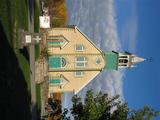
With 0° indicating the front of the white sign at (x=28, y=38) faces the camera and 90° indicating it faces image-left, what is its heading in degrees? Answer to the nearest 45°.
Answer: approximately 0°
